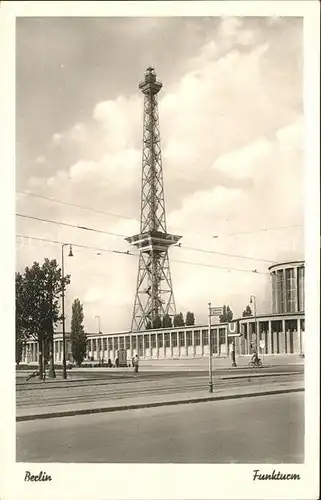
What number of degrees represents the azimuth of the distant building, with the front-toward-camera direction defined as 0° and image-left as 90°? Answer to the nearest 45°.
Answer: approximately 45°

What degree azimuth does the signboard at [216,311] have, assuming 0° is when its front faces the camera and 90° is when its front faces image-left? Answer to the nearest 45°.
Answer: approximately 0°

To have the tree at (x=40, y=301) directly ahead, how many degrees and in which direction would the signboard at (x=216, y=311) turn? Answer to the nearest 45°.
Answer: approximately 90° to its right

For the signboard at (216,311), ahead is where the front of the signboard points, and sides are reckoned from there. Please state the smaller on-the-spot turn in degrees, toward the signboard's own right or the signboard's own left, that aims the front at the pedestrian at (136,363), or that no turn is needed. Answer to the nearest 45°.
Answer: approximately 180°

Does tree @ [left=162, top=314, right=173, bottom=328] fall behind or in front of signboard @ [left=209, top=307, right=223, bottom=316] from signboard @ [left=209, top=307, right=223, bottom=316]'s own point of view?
behind

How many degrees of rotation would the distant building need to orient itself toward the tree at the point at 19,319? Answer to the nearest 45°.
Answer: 0° — it already faces it
